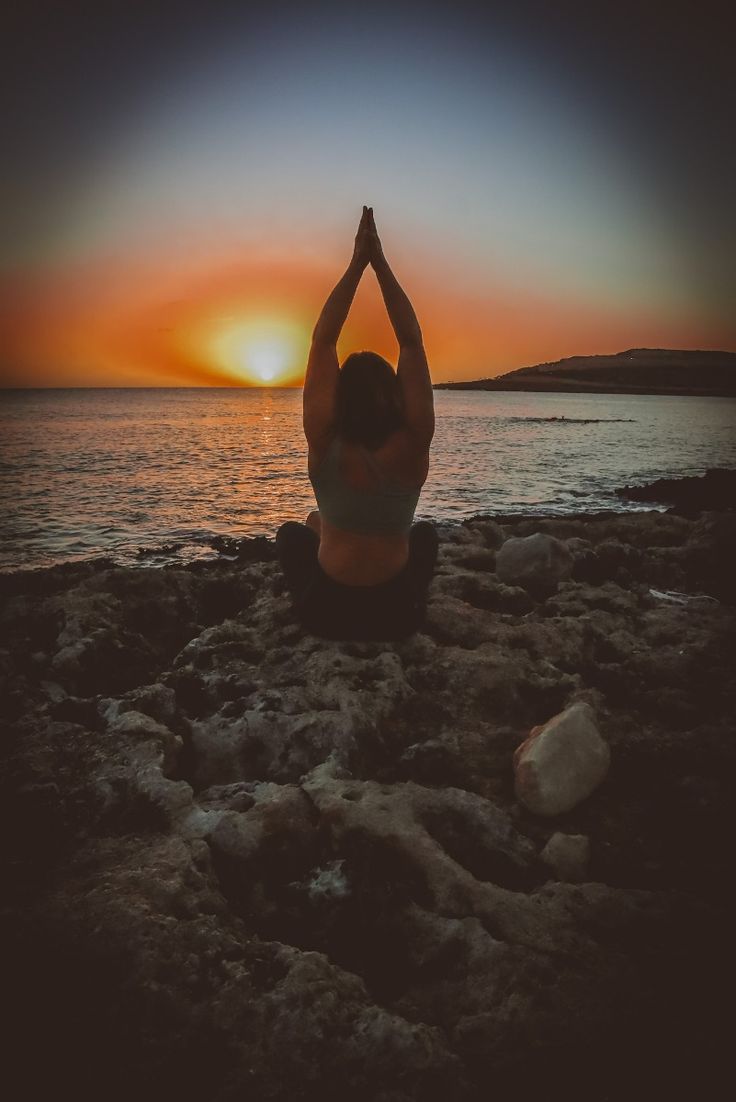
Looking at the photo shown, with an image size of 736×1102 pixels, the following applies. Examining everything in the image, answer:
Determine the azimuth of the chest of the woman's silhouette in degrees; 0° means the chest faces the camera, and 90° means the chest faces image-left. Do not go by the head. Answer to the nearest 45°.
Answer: approximately 180°

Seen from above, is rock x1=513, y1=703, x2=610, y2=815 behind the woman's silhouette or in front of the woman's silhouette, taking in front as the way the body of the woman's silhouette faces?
behind

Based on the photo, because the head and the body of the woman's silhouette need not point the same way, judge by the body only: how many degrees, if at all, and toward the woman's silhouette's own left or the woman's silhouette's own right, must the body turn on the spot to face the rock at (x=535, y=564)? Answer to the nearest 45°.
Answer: approximately 45° to the woman's silhouette's own right

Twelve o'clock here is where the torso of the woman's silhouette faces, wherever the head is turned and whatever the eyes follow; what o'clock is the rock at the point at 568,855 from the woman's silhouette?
The rock is roughly at 5 o'clock from the woman's silhouette.
